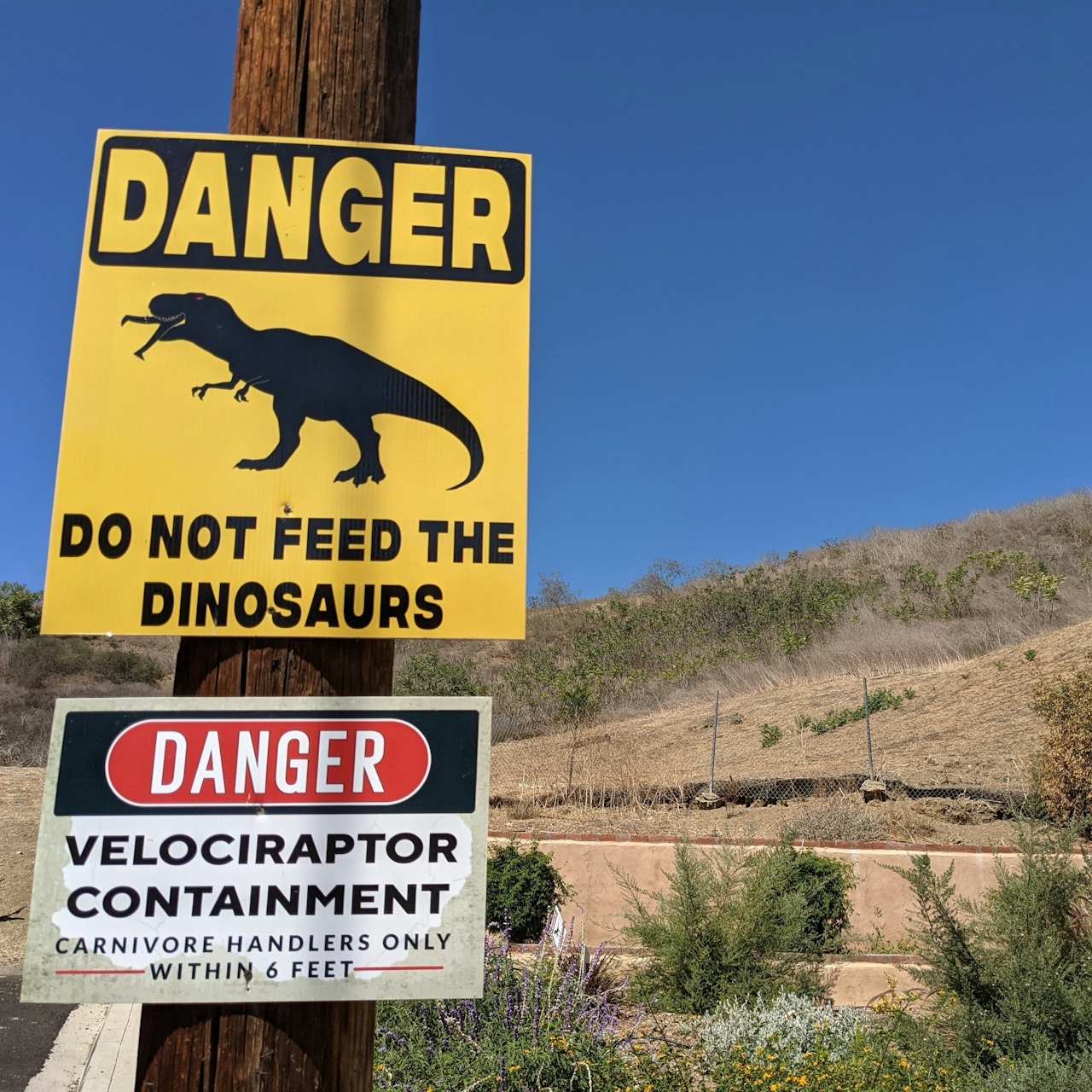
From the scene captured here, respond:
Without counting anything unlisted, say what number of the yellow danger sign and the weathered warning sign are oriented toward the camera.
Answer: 2

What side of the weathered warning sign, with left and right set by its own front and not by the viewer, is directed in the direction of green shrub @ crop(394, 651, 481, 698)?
back

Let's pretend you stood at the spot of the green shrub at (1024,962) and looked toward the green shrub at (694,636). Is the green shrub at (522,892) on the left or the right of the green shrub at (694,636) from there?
left

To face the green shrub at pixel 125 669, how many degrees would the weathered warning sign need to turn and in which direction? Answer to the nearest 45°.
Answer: approximately 180°

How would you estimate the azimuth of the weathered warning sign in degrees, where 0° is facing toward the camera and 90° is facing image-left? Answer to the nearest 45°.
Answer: approximately 0°

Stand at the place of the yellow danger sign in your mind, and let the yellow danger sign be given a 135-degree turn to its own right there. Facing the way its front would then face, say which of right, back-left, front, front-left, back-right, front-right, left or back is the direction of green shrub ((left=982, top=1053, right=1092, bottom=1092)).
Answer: right

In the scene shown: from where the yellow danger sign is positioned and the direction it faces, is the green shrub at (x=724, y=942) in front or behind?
behind

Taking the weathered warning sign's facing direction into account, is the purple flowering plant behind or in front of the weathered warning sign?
behind

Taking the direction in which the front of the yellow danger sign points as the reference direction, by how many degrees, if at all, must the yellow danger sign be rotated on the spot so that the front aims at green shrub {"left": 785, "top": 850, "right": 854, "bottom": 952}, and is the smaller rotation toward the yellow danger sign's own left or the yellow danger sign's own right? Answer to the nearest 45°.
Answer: approximately 135° to the yellow danger sign's own left

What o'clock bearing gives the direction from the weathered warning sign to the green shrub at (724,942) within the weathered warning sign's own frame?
The green shrub is roughly at 7 o'clock from the weathered warning sign.
